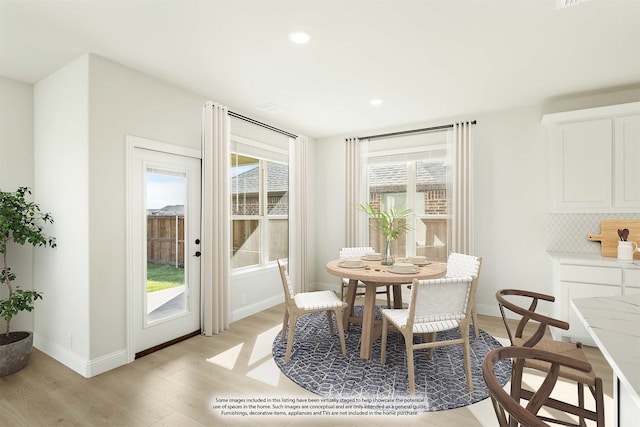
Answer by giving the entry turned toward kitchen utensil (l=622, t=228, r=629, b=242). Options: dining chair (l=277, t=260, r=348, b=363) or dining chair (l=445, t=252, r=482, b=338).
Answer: dining chair (l=277, t=260, r=348, b=363)

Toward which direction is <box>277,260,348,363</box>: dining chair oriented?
to the viewer's right

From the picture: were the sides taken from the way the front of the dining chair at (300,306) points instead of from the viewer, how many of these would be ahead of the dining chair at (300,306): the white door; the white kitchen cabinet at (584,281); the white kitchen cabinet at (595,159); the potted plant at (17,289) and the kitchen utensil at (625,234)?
3

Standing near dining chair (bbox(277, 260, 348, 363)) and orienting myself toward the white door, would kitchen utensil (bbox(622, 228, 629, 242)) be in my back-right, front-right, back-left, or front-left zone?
back-right

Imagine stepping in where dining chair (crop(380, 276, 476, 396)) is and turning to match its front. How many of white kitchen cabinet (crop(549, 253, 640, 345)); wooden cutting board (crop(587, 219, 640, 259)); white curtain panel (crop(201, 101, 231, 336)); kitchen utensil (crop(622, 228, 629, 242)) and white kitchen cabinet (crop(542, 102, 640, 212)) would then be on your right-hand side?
4

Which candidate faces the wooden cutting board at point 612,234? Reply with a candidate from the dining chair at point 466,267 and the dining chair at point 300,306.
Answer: the dining chair at point 300,306

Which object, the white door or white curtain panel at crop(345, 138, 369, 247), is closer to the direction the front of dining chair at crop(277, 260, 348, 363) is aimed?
the white curtain panel

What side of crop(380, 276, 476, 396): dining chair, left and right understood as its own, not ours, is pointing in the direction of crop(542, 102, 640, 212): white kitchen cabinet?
right

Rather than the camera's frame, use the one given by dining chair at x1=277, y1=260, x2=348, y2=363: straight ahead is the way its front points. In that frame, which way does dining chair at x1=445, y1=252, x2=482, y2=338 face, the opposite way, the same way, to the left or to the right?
the opposite way

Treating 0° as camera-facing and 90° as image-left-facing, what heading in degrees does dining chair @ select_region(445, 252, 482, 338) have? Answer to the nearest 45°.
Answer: approximately 45°
